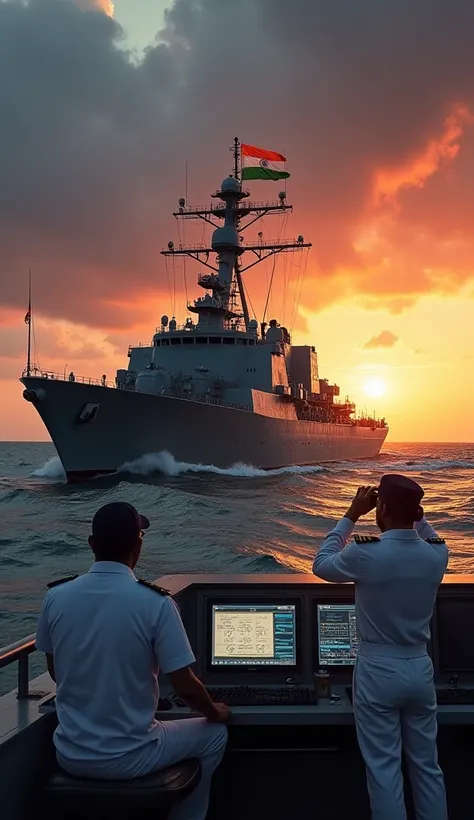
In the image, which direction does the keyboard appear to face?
toward the camera

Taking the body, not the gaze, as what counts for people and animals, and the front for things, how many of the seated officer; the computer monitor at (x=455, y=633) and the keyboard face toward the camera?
2

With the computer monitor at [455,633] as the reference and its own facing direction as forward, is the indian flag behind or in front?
behind

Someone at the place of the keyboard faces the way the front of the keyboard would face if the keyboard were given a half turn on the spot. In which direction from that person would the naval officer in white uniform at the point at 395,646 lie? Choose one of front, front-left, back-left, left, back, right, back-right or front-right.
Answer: back-right

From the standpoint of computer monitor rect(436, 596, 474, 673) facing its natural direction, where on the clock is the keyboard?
The keyboard is roughly at 2 o'clock from the computer monitor.

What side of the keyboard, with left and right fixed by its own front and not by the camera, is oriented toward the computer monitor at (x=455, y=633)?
left

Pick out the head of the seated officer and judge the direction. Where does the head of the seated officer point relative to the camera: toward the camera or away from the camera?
away from the camera

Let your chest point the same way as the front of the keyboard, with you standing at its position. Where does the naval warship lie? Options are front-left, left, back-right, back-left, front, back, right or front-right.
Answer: back

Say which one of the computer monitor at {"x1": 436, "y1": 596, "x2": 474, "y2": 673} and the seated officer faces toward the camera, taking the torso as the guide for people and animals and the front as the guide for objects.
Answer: the computer monitor

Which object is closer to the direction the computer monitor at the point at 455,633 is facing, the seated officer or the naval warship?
the seated officer

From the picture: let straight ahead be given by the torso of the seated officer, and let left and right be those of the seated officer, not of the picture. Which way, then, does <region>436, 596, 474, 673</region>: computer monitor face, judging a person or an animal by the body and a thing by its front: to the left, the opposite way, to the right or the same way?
the opposite way

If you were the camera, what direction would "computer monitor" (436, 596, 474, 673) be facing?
facing the viewer

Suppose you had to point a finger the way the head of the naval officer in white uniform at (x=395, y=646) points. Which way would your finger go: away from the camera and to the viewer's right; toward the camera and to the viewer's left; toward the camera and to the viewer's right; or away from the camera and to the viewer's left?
away from the camera and to the viewer's left

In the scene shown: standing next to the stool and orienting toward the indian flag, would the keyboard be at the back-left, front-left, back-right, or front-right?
front-right

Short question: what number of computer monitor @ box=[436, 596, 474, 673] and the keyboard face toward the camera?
2

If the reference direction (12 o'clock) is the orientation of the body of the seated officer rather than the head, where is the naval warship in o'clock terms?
The naval warship is roughly at 11 o'clock from the seated officer.

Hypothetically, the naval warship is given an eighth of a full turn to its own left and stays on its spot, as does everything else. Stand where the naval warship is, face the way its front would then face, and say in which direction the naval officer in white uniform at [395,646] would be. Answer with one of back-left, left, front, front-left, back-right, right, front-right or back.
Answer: front

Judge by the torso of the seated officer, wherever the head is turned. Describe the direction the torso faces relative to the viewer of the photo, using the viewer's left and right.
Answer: facing away from the viewer and to the right of the viewer

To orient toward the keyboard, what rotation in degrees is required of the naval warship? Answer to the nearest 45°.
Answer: approximately 45° to its left

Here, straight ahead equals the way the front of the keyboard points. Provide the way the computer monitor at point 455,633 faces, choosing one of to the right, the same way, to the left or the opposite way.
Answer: the same way
